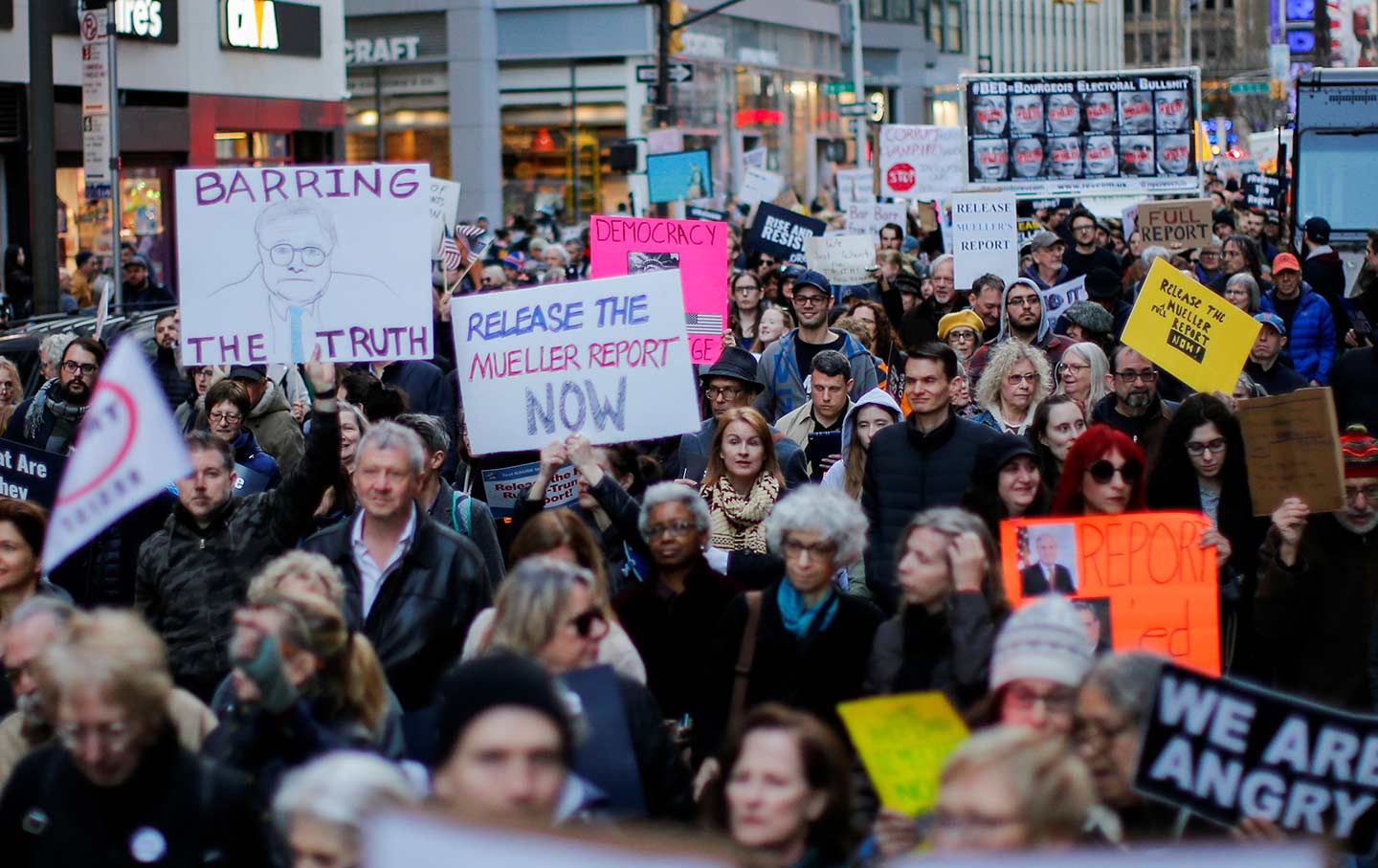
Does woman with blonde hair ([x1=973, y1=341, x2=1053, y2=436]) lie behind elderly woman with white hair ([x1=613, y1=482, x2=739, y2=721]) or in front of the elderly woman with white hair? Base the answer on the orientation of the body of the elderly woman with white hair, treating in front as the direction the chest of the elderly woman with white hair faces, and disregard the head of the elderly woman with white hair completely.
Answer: behind

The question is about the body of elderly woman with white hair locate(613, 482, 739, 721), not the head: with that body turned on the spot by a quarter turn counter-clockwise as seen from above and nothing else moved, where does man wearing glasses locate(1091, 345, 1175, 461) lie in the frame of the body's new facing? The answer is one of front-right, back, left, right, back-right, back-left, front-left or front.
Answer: front-left

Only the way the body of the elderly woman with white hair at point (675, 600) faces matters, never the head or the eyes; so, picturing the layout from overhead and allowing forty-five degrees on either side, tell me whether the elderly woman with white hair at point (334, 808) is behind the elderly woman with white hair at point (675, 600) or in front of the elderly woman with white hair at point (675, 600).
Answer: in front

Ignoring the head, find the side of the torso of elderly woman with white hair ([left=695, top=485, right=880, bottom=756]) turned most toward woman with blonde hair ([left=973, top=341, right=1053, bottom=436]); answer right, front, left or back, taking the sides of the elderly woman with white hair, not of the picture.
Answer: back

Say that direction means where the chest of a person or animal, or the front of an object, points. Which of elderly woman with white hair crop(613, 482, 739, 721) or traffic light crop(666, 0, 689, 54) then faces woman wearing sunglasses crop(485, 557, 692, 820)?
the elderly woman with white hair

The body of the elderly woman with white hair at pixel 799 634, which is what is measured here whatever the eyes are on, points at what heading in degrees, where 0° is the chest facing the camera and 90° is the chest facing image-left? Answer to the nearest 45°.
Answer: approximately 0°

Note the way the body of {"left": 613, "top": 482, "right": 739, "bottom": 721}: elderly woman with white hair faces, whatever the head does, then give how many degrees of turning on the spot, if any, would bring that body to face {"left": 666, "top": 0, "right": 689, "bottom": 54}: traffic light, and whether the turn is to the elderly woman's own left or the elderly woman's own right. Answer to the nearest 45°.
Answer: approximately 180°

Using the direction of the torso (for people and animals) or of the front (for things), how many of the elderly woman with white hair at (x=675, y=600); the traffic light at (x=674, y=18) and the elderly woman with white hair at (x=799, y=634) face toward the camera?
2

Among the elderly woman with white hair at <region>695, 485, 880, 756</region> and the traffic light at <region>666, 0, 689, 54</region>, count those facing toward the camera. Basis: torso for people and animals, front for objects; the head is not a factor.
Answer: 1

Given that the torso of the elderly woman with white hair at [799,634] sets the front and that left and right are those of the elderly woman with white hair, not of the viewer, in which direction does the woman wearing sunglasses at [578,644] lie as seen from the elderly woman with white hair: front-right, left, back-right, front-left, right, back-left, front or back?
front-right
